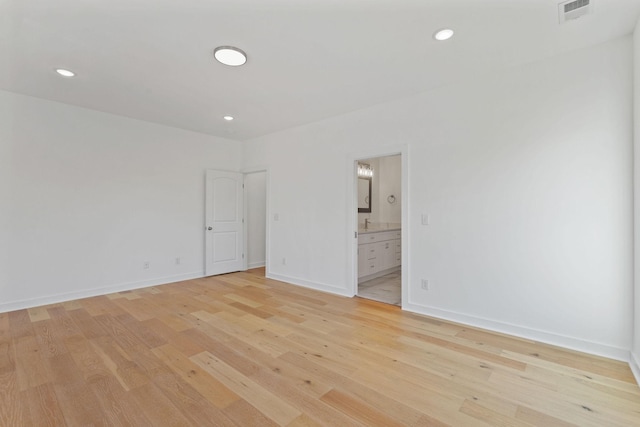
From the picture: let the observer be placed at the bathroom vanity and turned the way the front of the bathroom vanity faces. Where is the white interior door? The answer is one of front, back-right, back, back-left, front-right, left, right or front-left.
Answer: back-right

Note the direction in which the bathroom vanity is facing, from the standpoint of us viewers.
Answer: facing the viewer and to the right of the viewer

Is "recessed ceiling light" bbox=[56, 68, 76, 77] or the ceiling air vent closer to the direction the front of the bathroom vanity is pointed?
the ceiling air vent

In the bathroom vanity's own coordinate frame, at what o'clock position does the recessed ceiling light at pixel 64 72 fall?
The recessed ceiling light is roughly at 3 o'clock from the bathroom vanity.

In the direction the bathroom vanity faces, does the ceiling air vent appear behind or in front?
in front

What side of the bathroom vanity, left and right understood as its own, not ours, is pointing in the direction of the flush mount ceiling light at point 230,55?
right

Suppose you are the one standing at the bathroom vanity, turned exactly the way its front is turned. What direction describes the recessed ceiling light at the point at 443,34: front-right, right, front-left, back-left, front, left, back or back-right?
front-right

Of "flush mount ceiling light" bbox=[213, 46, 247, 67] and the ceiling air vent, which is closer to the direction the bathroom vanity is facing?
the ceiling air vent
